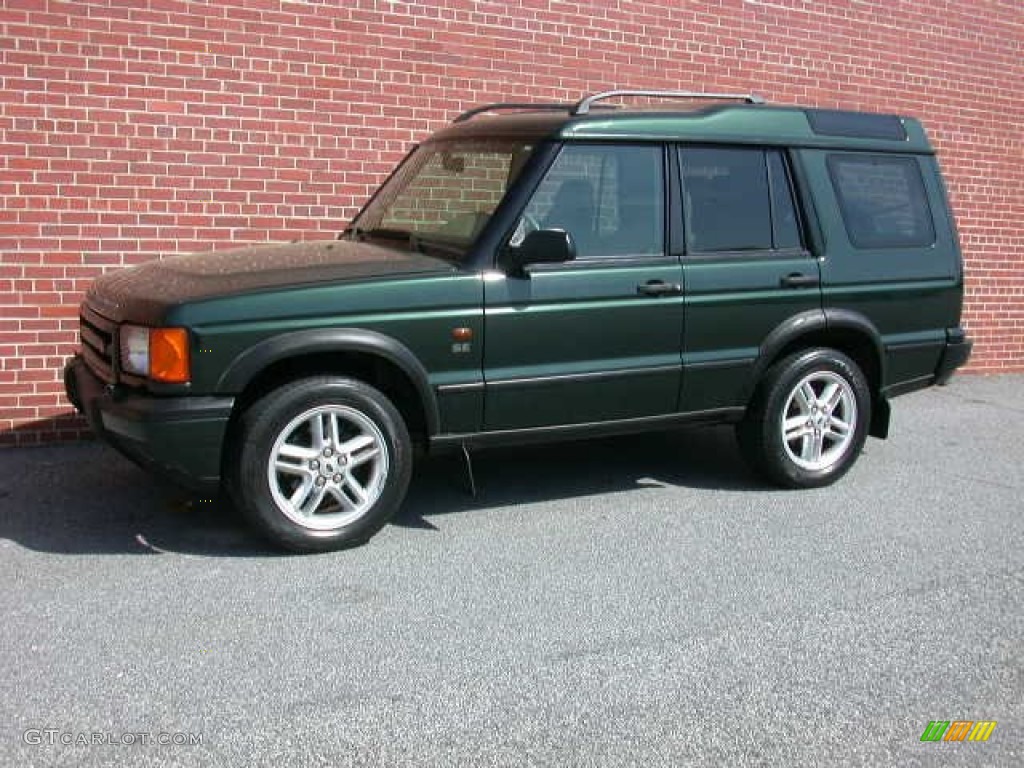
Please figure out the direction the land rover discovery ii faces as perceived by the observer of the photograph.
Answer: facing the viewer and to the left of the viewer
